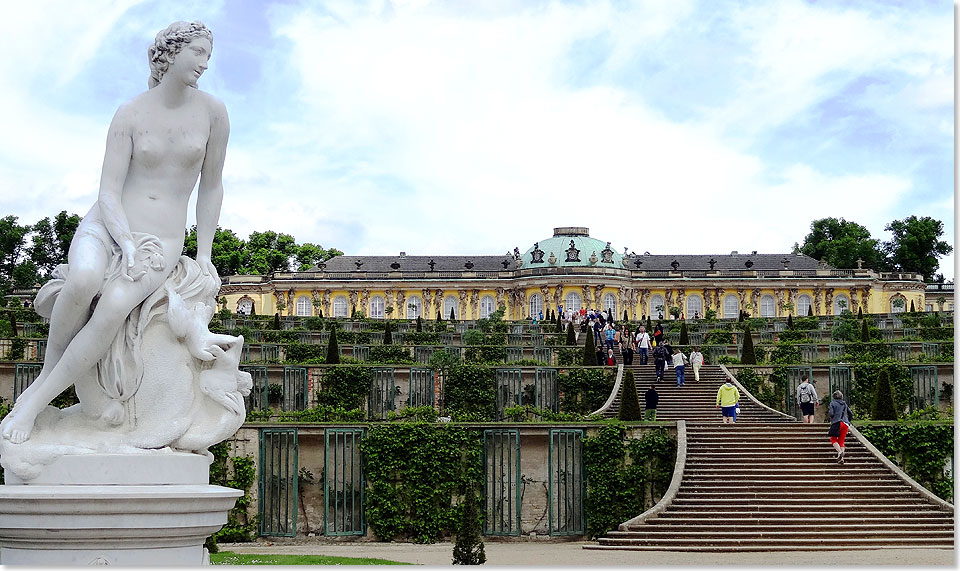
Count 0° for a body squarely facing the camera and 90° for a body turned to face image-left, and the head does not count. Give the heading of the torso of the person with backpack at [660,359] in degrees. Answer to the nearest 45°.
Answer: approximately 180°

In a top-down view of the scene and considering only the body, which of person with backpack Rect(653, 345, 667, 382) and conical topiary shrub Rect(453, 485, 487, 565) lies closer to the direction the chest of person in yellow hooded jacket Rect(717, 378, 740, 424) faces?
the person with backpack

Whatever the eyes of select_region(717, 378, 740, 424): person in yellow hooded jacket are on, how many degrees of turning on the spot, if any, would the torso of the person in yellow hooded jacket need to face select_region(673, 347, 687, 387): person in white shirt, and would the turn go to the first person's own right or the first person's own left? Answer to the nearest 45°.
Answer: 0° — they already face them

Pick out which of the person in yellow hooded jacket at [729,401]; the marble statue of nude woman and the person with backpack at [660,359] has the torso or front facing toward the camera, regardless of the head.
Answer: the marble statue of nude woman

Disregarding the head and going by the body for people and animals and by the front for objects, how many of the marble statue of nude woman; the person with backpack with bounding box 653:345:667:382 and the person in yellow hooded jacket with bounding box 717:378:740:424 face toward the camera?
1

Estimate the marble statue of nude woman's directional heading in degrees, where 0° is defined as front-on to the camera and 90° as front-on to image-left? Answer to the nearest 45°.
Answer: approximately 0°

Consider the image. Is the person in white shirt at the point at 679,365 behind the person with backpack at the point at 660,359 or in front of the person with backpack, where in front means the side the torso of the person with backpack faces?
behind

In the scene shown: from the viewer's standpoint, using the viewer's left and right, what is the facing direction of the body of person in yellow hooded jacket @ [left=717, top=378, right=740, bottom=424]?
facing away from the viewer
